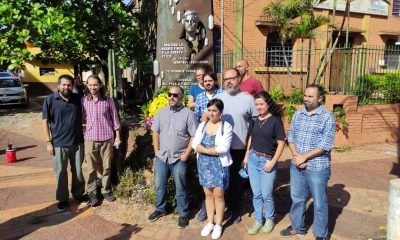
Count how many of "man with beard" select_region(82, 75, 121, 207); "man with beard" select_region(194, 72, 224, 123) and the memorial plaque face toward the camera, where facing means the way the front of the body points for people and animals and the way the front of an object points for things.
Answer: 3

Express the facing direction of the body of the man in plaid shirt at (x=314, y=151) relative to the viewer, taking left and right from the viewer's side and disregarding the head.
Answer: facing the viewer and to the left of the viewer

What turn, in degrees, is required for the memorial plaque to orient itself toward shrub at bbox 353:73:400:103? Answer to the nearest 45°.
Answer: approximately 135° to its left

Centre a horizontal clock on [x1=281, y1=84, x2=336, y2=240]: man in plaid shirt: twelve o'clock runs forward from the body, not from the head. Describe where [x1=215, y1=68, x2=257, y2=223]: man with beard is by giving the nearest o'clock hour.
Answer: The man with beard is roughly at 2 o'clock from the man in plaid shirt.

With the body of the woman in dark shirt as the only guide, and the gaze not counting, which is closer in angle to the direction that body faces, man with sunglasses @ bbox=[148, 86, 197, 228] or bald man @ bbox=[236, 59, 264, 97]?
the man with sunglasses

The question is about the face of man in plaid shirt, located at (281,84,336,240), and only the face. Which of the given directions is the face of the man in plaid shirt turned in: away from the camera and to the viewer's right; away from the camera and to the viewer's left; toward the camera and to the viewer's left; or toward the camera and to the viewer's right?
toward the camera and to the viewer's left

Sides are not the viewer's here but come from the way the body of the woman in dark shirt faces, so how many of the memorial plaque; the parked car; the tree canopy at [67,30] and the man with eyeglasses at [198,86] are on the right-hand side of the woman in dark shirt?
4

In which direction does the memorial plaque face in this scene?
toward the camera
